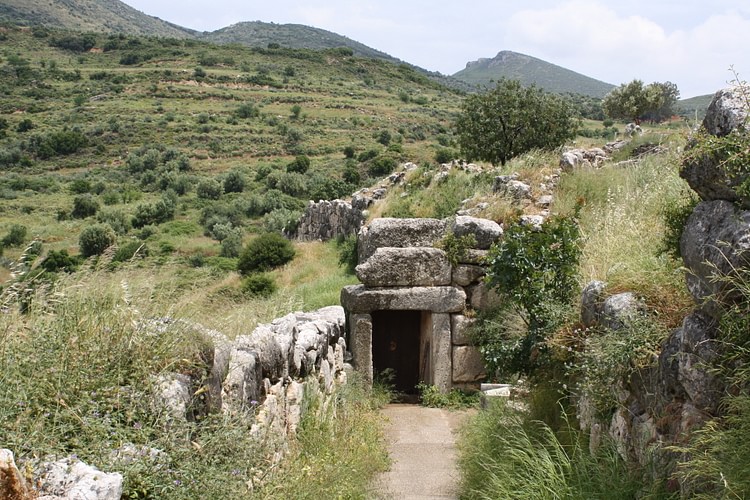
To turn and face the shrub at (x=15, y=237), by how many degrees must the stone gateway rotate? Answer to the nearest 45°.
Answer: approximately 135° to its right

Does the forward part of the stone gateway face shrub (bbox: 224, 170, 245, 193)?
no

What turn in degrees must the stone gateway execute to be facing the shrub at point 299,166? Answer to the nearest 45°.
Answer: approximately 180°

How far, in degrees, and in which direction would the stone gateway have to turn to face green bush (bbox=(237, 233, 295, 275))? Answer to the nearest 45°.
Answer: approximately 135° to its right

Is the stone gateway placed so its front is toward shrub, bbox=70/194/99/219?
no

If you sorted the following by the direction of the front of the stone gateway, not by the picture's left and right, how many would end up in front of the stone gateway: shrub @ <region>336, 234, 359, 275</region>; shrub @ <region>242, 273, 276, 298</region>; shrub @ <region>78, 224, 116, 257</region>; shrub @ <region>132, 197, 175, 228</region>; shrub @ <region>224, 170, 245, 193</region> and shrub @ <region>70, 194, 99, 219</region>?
0

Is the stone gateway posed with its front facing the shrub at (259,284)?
no

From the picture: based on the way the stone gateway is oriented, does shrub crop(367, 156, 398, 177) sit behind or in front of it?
behind

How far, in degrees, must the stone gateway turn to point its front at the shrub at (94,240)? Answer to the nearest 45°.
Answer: approximately 135° to its right

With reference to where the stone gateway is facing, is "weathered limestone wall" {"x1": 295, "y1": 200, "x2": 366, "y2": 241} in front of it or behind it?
behind

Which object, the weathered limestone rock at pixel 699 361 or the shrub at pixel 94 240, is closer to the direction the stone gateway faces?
the weathered limestone rock

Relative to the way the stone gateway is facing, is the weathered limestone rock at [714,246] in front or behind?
in front

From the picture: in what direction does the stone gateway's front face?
toward the camera
